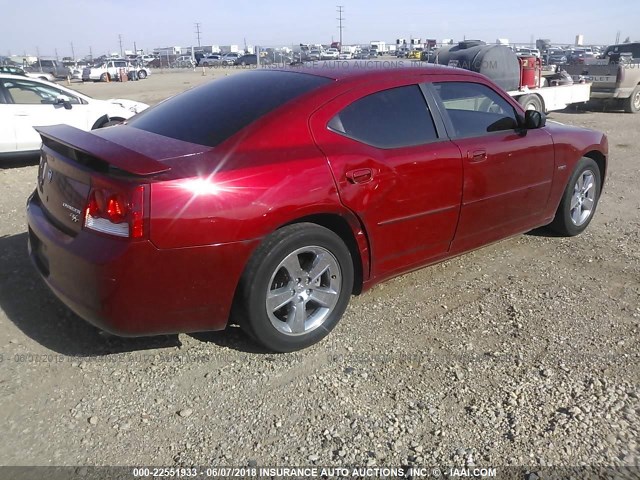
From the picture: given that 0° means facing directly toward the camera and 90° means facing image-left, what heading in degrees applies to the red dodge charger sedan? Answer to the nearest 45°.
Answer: approximately 225°

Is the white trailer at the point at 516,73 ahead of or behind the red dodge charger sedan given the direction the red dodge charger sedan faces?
ahead

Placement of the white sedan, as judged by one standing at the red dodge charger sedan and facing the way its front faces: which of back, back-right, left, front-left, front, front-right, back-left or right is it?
left

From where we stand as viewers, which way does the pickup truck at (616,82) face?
facing away from the viewer and to the right of the viewer

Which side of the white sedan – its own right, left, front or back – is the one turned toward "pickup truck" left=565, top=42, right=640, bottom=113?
front

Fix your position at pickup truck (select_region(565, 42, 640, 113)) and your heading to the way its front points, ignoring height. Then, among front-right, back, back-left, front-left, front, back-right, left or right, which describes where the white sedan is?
back

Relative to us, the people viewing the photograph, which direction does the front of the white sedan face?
facing to the right of the viewer

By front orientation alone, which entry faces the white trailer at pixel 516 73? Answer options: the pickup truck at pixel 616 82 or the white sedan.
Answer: the white sedan
